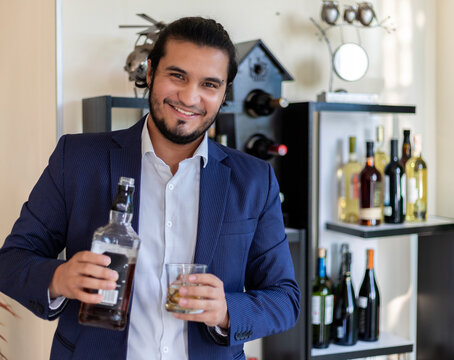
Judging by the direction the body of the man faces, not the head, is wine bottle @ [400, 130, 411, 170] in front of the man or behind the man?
behind

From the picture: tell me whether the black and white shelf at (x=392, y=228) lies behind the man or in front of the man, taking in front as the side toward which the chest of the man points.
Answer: behind

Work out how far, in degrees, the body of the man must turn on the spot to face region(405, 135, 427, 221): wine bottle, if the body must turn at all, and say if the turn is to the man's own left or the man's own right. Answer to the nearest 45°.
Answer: approximately 135° to the man's own left

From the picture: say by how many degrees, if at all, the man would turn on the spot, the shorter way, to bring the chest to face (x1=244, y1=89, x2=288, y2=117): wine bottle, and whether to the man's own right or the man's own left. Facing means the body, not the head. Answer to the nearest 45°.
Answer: approximately 180°

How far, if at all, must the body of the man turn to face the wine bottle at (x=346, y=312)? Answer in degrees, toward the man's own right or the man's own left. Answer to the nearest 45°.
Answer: approximately 135° to the man's own left

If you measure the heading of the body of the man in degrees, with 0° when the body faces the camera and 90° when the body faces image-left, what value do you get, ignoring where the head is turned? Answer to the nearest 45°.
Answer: approximately 0°
